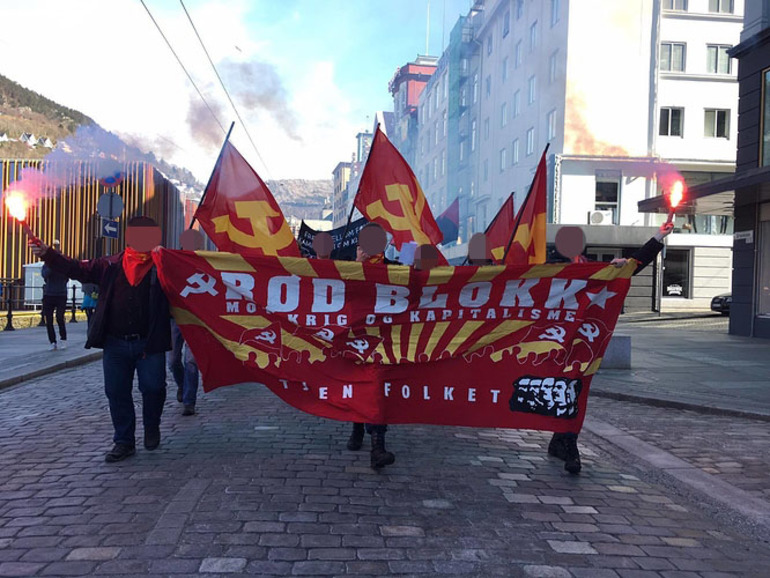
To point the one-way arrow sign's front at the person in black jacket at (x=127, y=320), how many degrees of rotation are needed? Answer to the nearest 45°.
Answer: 0° — it already faces them

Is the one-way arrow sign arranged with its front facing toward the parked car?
no

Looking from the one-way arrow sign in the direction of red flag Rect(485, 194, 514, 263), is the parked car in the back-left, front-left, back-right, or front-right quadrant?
front-left

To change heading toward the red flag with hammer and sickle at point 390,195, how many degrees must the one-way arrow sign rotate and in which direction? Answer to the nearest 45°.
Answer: approximately 45° to its left

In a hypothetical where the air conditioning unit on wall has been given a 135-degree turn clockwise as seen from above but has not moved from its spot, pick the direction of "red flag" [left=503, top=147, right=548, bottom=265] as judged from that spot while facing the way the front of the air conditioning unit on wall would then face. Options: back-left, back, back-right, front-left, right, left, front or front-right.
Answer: back-left

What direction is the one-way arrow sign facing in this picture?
toward the camera

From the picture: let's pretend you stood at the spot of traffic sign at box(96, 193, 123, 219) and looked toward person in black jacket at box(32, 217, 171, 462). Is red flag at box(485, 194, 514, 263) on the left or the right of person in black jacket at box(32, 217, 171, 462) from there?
left

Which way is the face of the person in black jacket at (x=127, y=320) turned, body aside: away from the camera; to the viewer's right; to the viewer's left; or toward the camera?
toward the camera

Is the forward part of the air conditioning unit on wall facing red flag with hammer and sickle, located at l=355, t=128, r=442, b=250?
yes

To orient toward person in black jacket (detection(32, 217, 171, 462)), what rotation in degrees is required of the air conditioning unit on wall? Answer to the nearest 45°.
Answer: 0° — it already faces them

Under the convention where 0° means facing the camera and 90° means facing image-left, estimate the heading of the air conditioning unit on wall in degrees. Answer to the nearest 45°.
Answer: approximately 0°

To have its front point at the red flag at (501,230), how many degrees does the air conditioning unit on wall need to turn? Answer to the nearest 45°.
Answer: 0° — it already faces it

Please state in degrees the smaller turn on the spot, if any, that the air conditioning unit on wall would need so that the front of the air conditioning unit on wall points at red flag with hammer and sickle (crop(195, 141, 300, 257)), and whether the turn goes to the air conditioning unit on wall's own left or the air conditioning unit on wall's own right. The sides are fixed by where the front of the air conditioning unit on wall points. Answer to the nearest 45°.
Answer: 0° — it already faces it

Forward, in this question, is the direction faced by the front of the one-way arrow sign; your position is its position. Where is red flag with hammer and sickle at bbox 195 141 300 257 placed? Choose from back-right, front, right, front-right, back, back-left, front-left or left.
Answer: front

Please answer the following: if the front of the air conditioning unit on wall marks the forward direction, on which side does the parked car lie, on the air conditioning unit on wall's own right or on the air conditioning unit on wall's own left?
on the air conditioning unit on wall's own left

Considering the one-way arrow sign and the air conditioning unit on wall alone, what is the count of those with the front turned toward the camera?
2

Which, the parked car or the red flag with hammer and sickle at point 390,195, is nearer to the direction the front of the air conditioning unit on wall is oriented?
the red flag with hammer and sickle
